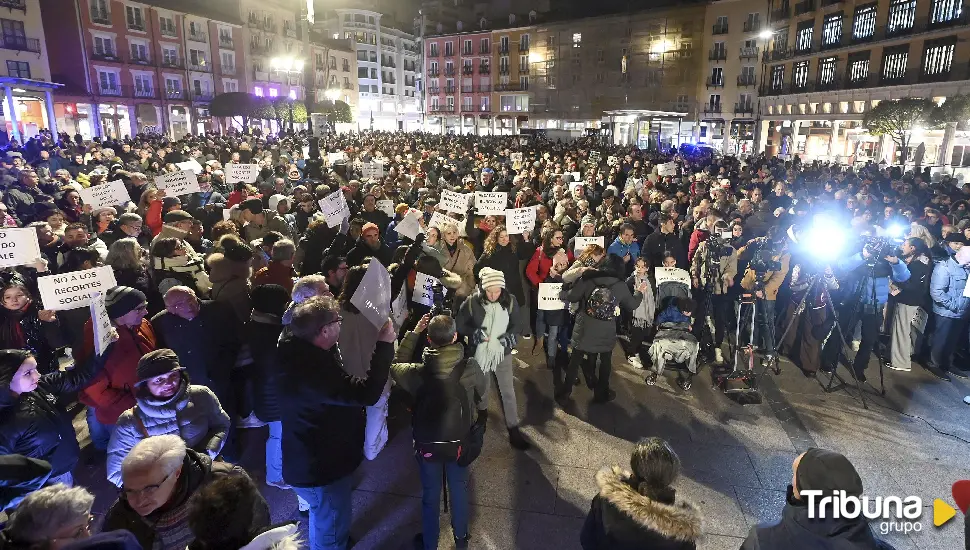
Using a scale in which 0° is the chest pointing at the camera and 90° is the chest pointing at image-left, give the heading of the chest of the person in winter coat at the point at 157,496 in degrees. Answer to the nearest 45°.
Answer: approximately 45°

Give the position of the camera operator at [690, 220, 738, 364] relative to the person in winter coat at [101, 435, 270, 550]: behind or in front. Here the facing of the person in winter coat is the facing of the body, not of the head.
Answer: behind

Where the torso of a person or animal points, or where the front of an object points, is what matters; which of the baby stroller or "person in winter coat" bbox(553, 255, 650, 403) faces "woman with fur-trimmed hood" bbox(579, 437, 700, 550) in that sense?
the baby stroller

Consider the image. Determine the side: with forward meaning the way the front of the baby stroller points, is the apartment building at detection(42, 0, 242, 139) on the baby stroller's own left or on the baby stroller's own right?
on the baby stroller's own right

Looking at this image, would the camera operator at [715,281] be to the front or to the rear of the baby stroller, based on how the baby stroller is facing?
to the rear

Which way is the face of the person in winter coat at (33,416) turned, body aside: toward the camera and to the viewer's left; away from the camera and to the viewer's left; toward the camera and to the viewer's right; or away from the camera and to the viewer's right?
toward the camera and to the viewer's right

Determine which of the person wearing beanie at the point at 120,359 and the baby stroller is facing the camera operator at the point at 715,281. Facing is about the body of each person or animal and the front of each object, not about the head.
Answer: the person wearing beanie

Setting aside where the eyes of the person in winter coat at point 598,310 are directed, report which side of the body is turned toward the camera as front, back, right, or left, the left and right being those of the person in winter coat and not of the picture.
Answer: back

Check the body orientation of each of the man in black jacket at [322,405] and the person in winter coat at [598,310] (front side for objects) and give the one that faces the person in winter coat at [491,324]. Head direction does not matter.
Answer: the man in black jacket

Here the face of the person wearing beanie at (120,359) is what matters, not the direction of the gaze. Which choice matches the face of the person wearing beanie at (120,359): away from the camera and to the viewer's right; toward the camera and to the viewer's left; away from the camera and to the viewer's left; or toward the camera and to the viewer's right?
toward the camera and to the viewer's right

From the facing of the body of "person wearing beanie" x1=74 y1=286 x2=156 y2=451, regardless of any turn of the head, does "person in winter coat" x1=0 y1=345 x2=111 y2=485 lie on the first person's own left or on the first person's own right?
on the first person's own right

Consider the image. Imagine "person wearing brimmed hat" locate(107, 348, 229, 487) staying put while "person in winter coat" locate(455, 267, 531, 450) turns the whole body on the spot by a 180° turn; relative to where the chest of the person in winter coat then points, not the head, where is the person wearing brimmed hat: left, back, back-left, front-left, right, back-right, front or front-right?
back-left

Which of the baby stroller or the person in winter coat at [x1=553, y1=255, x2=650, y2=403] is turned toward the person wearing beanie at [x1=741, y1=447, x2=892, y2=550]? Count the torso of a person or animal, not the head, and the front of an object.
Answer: the baby stroller

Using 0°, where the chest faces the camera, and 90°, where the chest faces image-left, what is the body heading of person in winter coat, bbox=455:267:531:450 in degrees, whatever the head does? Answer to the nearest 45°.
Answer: approximately 0°
